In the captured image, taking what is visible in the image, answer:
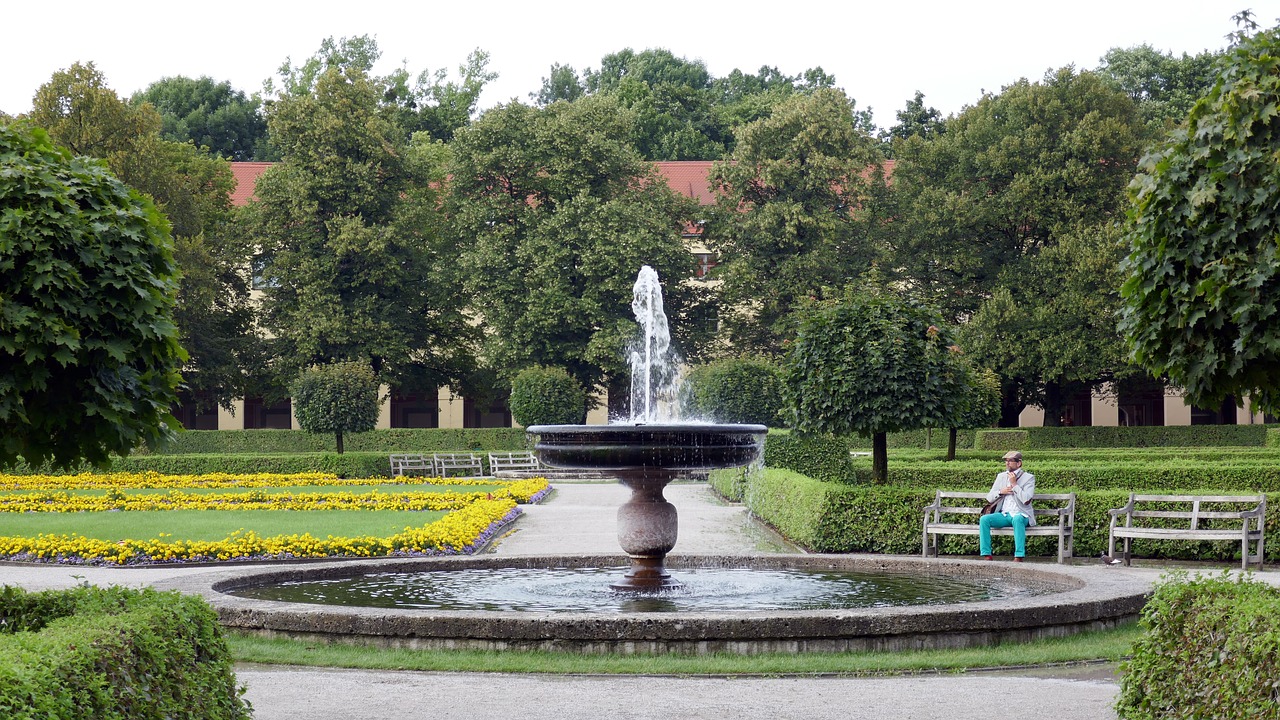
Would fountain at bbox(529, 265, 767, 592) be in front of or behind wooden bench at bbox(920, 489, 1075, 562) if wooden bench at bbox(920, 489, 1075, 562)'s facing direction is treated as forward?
in front

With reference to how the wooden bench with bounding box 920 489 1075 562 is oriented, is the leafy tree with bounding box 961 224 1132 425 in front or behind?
behind

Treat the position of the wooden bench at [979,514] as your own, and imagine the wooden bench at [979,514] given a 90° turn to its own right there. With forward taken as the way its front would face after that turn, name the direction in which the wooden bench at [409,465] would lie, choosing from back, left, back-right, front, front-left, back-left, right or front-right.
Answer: front-right

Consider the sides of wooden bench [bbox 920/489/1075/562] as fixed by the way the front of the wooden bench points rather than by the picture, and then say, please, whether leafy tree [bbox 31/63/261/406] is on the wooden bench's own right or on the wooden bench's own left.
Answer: on the wooden bench's own right

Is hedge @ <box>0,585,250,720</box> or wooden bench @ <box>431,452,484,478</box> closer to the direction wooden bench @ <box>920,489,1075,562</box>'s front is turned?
the hedge

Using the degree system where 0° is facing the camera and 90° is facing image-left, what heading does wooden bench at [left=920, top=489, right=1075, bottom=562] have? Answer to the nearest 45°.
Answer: approximately 0°

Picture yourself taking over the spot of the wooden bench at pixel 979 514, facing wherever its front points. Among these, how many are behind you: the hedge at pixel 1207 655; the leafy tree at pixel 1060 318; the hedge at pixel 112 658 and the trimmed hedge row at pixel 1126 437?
2

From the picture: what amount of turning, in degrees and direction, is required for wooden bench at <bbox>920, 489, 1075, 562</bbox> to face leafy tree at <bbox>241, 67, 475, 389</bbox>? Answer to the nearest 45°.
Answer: approximately 135° to its right

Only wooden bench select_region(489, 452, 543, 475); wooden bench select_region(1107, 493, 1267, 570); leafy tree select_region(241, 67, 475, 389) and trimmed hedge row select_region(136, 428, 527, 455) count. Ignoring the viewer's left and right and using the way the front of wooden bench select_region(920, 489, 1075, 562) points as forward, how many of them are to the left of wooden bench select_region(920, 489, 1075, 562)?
1

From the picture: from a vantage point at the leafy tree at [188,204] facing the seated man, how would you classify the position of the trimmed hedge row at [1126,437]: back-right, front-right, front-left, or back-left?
front-left

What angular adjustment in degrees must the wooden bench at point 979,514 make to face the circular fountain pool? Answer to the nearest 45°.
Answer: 0° — it already faces it

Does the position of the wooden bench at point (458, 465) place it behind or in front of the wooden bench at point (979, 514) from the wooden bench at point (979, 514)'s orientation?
behind

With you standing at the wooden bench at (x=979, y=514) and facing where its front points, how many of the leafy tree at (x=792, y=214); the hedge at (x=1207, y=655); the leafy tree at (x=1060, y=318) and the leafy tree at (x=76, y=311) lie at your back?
2

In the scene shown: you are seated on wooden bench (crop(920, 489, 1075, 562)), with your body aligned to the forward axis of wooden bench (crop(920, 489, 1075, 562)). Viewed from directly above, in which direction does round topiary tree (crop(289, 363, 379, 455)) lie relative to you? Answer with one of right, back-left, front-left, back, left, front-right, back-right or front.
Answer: back-right

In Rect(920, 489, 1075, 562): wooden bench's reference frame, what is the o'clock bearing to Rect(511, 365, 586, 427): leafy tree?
The leafy tree is roughly at 5 o'clock from the wooden bench.

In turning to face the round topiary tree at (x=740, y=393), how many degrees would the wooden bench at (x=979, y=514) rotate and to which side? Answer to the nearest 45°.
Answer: approximately 180°

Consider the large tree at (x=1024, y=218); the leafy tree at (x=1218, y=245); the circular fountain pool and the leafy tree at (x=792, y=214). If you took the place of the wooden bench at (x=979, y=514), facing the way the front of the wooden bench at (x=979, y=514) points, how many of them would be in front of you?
2

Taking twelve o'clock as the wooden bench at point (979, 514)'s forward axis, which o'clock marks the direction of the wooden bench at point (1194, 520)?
the wooden bench at point (1194, 520) is roughly at 9 o'clock from the wooden bench at point (979, 514).
